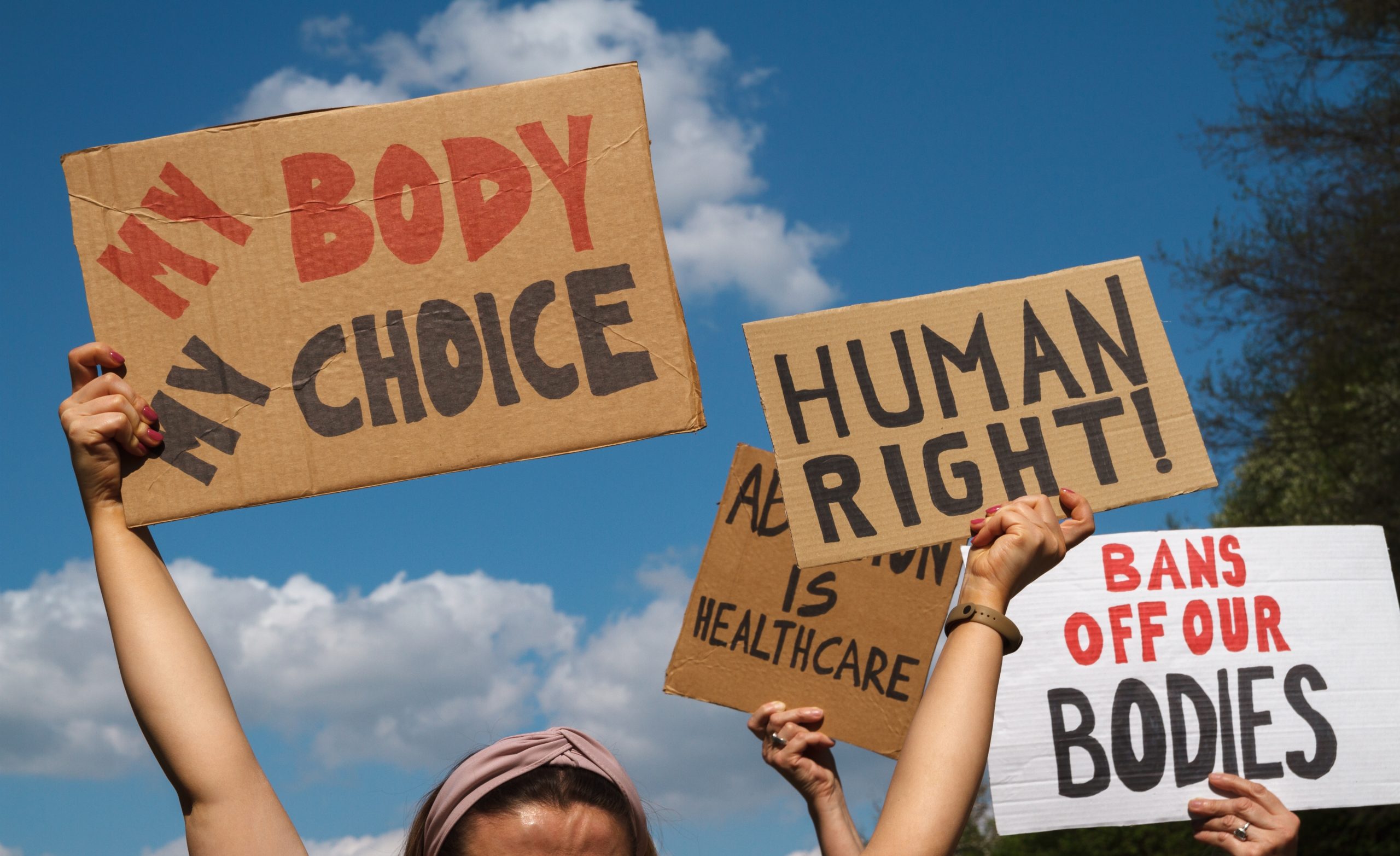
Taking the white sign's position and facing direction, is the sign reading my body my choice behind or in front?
in front

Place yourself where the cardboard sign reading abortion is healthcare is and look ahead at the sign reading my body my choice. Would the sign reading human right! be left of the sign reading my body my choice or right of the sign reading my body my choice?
left

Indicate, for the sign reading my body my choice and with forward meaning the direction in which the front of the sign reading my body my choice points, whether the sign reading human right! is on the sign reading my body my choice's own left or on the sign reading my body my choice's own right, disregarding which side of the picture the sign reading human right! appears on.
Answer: on the sign reading my body my choice's own left

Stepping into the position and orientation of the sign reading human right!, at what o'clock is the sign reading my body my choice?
The sign reading my body my choice is roughly at 2 o'clock from the sign reading human right!.

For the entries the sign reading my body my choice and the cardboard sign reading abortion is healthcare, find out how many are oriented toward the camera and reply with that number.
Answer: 2

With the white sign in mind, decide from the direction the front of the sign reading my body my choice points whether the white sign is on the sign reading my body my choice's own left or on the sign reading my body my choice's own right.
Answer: on the sign reading my body my choice's own left

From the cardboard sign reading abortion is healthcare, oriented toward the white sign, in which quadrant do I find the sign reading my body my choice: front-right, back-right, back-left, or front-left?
back-right

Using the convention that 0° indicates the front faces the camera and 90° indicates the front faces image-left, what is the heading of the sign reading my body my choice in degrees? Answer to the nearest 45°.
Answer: approximately 0°

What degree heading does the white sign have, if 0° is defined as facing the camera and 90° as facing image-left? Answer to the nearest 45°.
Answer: approximately 0°
